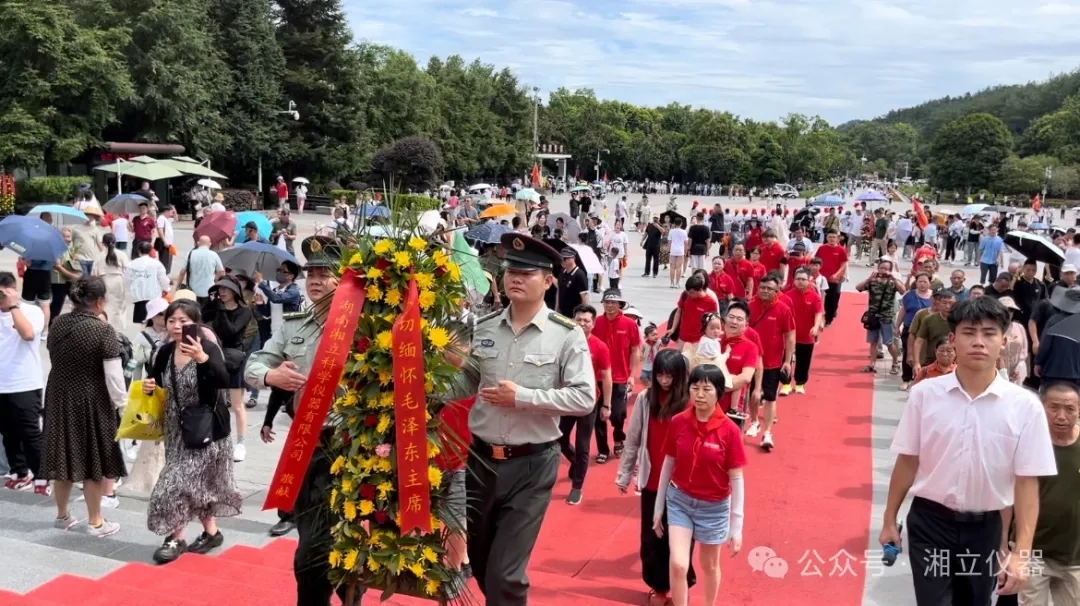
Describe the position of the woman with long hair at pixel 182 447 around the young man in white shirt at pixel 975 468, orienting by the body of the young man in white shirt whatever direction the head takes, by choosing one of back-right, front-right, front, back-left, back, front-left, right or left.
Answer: right

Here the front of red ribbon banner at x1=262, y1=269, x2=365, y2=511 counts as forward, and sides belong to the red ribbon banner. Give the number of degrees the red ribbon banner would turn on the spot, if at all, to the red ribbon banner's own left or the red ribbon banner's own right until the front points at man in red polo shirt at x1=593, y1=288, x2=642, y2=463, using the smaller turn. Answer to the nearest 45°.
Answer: approximately 135° to the red ribbon banner's own left

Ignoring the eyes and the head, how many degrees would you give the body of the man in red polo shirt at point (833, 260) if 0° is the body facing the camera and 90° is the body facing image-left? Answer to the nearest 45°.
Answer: approximately 0°

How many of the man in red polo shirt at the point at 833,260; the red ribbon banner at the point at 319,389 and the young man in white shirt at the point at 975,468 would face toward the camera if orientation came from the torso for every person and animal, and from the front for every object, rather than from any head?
3

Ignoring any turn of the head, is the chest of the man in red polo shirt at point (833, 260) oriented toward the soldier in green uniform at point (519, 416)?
yes

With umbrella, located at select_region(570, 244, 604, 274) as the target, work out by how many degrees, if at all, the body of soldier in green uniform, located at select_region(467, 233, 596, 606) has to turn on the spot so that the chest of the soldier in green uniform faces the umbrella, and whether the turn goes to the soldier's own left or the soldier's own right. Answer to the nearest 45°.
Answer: approximately 135° to the soldier's own right

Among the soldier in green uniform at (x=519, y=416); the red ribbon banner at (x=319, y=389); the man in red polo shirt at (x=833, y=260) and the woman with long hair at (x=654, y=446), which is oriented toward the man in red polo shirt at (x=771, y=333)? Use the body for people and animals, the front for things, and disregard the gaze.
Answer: the man in red polo shirt at (x=833, y=260)

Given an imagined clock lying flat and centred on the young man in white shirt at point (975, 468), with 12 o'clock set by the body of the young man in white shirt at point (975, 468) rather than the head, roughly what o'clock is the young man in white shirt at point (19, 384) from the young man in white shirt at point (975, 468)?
the young man in white shirt at point (19, 384) is roughly at 3 o'clock from the young man in white shirt at point (975, 468).

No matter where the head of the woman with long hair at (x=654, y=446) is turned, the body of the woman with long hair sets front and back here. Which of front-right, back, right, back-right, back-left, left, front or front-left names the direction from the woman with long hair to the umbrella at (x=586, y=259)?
back

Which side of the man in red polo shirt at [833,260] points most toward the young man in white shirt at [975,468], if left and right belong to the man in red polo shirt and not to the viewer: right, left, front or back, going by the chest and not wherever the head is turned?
front

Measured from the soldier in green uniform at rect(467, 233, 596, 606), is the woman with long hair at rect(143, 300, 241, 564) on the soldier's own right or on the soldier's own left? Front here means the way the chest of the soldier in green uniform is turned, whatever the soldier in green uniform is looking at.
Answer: on the soldier's own right
